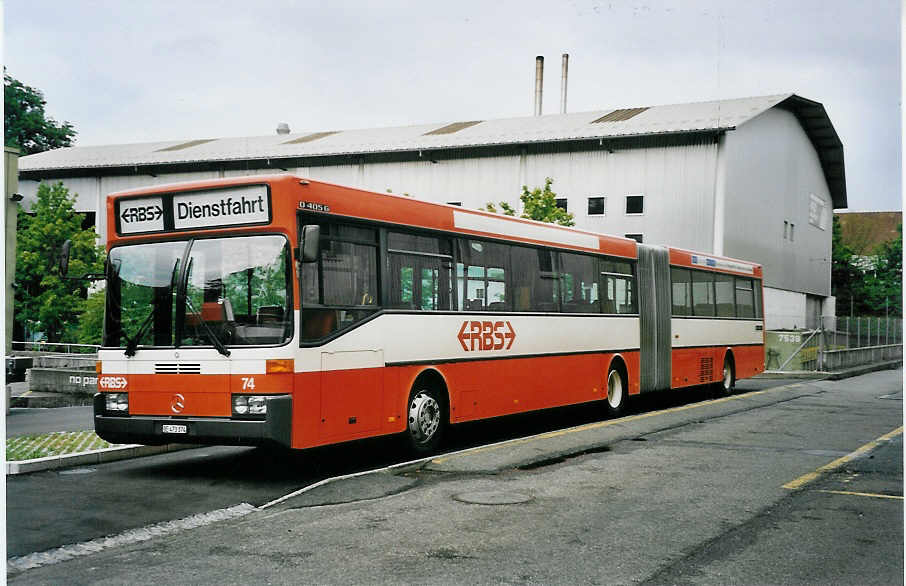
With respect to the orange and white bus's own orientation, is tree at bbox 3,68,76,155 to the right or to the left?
on its right

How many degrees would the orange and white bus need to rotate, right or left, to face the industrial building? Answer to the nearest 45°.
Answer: approximately 135° to its right

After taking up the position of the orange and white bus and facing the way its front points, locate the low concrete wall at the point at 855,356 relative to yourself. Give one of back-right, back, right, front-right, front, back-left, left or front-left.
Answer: back

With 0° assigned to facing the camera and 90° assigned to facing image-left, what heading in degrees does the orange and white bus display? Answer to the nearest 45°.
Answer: approximately 45°

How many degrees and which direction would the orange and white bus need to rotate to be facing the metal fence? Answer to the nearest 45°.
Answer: approximately 180°

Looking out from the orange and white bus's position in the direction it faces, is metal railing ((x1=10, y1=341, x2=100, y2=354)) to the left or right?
on its right
